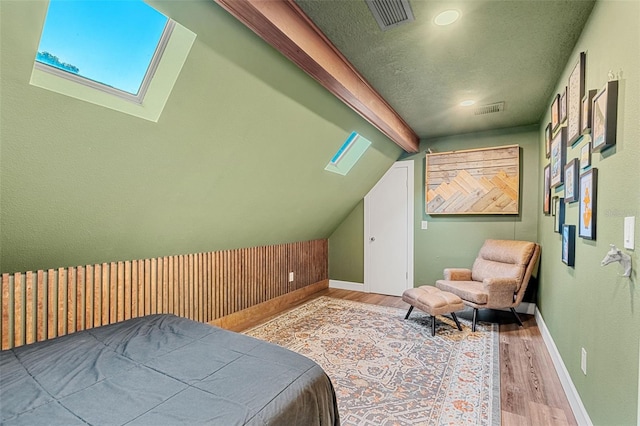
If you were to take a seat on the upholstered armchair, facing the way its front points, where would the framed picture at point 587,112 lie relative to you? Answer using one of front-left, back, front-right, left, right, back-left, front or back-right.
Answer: front-left

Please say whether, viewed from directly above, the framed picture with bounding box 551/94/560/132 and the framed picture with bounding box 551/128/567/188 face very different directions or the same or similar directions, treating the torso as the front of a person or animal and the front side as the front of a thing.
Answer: same or similar directions

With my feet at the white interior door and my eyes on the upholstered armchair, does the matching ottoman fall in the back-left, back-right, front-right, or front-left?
front-right

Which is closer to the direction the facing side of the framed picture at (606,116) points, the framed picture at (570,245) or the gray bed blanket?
the gray bed blanket

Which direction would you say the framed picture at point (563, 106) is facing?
to the viewer's left

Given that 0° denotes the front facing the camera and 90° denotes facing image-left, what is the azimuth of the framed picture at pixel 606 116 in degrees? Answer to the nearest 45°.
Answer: approximately 90°

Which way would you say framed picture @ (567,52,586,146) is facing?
to the viewer's left

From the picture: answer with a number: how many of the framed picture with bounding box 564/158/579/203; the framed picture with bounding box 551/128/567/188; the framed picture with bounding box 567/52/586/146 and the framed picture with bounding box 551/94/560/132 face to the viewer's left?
4

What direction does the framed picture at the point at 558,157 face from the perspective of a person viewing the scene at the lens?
facing to the left of the viewer

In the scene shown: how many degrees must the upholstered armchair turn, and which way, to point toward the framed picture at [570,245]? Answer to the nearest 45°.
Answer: approximately 45° to its left

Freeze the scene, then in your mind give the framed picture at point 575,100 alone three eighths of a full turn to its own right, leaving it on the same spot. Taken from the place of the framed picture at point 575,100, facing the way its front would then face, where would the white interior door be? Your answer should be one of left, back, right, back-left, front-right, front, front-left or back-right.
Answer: left

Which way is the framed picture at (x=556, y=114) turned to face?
to the viewer's left

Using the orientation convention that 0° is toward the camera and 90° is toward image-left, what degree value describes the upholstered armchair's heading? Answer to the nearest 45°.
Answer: approximately 45°

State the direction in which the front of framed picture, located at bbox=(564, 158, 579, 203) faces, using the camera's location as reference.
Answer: facing to the left of the viewer
